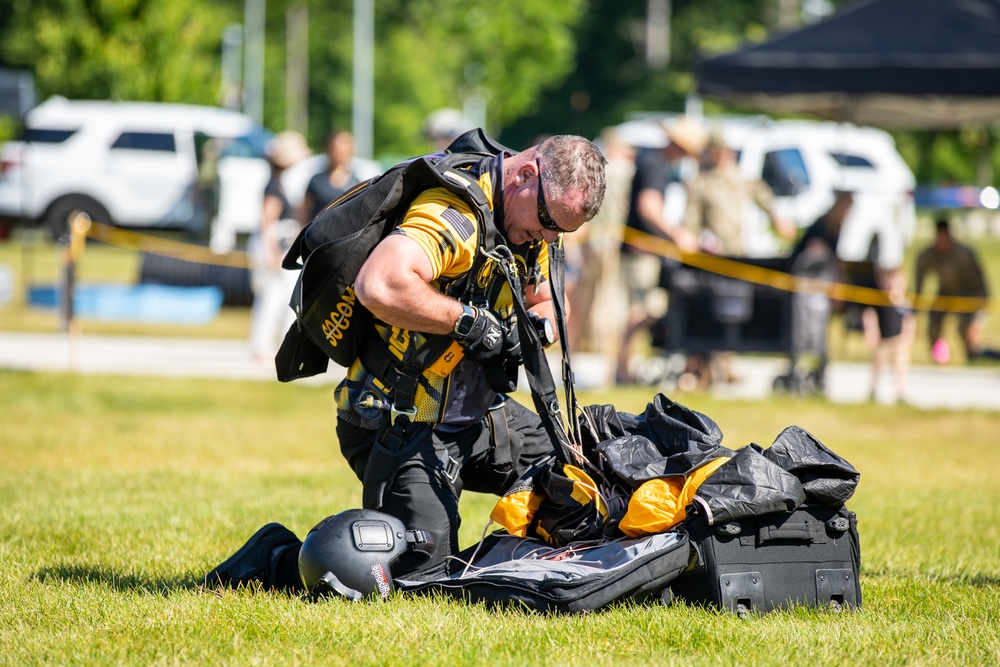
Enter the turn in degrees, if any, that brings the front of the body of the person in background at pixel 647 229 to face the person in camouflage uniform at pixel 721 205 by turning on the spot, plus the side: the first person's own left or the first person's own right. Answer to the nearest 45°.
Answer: approximately 45° to the first person's own left

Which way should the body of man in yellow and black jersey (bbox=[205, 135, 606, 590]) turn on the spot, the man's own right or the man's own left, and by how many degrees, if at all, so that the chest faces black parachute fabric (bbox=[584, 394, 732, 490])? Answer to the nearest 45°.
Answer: approximately 45° to the man's own left

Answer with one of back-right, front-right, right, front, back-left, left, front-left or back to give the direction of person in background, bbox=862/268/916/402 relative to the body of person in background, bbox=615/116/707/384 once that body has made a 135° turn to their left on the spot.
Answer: back-right

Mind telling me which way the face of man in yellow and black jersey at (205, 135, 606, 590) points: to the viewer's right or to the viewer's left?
to the viewer's right

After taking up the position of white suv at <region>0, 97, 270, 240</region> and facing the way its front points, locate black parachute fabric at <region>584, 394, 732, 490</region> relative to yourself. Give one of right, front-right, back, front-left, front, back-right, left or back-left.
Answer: right

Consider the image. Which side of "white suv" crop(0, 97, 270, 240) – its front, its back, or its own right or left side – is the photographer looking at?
right

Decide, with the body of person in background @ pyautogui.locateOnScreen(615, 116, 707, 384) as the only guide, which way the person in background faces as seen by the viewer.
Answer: to the viewer's right

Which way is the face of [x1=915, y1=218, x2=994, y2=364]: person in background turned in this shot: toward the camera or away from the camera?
toward the camera
